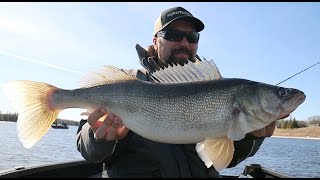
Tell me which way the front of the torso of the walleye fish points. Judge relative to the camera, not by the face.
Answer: to the viewer's right
